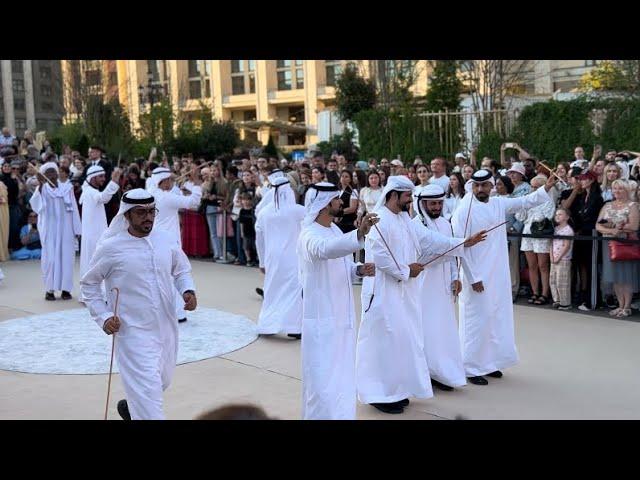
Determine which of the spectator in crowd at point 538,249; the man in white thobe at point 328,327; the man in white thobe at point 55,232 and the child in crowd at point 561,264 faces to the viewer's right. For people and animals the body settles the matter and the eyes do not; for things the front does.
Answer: the man in white thobe at point 328,327

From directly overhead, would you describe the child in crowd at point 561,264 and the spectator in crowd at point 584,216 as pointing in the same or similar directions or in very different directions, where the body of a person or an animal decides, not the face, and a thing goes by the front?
same or similar directions

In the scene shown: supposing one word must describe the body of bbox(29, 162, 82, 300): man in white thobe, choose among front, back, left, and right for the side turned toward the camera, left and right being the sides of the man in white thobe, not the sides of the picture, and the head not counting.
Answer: front

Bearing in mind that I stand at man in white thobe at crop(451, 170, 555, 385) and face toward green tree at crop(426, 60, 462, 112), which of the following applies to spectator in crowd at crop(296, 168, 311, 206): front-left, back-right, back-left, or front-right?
front-left

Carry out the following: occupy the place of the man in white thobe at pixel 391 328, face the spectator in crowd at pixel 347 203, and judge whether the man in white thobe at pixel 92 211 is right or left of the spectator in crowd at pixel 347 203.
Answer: left

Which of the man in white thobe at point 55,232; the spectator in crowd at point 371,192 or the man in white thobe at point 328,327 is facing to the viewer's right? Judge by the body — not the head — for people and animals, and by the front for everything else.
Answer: the man in white thobe at point 328,327

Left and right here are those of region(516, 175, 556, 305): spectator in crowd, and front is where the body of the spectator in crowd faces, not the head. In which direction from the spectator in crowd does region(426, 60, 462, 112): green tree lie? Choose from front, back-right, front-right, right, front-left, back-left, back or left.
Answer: back-right

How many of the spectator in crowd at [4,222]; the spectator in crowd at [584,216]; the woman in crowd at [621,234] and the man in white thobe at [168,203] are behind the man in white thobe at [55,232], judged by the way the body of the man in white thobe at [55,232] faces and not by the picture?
1

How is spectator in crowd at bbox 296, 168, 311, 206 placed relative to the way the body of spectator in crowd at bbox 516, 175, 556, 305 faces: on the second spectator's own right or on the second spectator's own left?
on the second spectator's own right

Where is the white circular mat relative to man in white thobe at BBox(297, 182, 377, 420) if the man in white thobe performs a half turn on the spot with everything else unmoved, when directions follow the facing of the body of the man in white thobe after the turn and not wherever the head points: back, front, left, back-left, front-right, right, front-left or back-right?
front-right

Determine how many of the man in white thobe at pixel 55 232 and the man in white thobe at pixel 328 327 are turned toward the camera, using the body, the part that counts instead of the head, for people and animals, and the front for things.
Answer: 1

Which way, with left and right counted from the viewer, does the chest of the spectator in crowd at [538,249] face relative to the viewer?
facing the viewer and to the left of the viewer

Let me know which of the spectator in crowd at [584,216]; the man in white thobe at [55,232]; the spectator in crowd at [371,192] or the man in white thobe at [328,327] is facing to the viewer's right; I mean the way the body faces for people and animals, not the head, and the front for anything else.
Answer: the man in white thobe at [328,327]

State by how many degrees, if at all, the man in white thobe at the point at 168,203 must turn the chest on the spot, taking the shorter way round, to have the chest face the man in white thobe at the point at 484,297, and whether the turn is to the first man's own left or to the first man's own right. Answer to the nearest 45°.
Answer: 0° — they already face them
